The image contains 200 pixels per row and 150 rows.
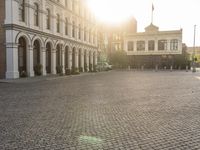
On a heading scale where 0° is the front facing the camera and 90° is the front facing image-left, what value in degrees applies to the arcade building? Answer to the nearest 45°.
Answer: approximately 315°
